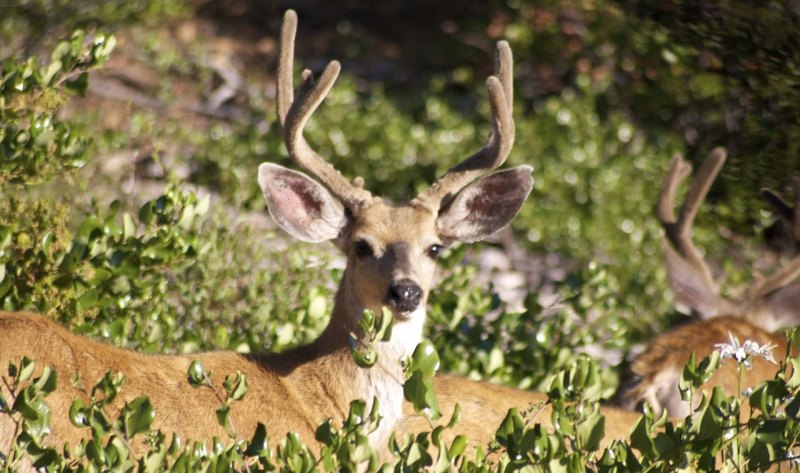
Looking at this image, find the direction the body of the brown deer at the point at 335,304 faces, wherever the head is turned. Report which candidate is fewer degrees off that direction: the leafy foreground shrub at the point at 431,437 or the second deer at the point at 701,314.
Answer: the second deer

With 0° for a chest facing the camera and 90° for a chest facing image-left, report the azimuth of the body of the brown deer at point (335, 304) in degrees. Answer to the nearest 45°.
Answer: approximately 270°

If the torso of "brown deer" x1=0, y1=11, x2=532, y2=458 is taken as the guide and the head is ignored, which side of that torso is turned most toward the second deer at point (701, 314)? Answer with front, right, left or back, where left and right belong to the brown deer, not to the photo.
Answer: front
